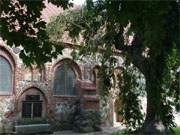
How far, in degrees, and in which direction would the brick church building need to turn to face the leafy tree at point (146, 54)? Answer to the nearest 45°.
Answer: approximately 45° to its left

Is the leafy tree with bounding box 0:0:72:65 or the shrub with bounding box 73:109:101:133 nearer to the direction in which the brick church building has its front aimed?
the leafy tree

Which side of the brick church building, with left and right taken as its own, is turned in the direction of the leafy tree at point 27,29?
front

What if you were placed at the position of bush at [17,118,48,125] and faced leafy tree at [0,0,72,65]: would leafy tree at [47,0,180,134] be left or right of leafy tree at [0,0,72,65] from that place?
left

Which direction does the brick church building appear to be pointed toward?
toward the camera
